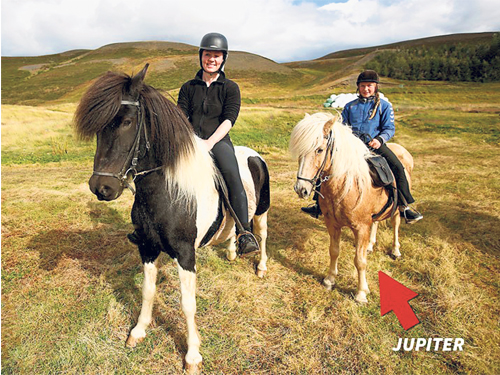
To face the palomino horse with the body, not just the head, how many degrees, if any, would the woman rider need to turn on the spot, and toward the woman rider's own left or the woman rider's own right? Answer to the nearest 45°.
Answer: approximately 90° to the woman rider's own left

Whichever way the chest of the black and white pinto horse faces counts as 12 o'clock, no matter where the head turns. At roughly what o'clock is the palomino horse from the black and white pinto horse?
The palomino horse is roughly at 7 o'clock from the black and white pinto horse.

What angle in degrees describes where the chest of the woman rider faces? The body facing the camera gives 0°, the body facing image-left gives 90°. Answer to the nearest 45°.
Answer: approximately 0°

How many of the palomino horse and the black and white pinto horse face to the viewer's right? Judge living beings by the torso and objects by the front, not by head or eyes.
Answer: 0

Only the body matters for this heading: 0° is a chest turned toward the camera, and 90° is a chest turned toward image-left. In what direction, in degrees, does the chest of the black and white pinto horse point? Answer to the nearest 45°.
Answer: approximately 45°

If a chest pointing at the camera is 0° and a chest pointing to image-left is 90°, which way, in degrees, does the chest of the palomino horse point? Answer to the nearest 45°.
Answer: approximately 45°

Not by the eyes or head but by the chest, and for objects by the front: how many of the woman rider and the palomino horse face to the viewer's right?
0

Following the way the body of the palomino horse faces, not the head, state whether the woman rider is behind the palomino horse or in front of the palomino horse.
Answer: in front
